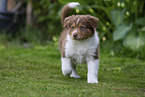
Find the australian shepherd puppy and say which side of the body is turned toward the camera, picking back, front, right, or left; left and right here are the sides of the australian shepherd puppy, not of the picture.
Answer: front
